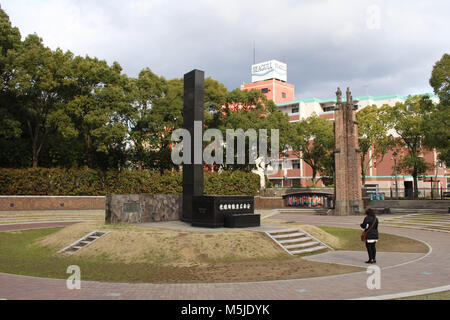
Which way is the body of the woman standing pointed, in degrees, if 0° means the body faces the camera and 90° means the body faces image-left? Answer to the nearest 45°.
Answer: approximately 135°

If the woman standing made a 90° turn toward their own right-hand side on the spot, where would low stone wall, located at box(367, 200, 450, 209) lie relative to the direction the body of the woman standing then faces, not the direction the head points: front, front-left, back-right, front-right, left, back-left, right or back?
front-left

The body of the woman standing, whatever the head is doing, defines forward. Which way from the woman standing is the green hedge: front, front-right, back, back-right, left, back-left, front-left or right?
front

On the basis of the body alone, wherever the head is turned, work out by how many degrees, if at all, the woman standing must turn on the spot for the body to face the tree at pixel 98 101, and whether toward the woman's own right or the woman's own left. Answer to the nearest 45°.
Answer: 0° — they already face it

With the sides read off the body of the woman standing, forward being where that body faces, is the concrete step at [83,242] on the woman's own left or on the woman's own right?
on the woman's own left

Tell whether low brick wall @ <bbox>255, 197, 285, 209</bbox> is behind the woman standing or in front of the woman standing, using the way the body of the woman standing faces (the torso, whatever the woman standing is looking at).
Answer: in front

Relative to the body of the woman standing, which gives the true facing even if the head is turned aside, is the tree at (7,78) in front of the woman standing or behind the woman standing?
in front

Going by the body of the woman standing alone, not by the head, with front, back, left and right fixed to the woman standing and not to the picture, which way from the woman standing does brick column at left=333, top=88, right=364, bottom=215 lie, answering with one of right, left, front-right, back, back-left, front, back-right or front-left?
front-right

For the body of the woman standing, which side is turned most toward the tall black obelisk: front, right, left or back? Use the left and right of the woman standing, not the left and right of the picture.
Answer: front
